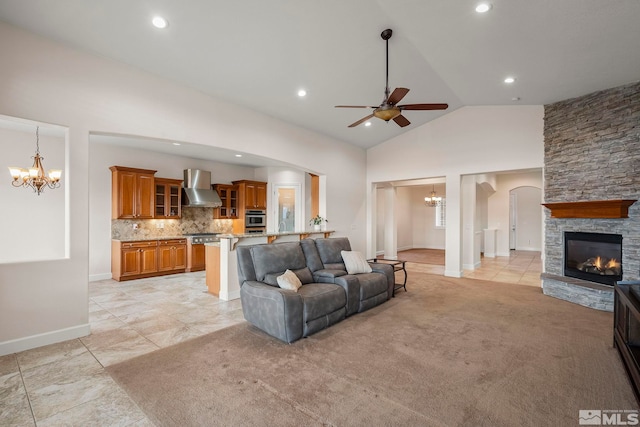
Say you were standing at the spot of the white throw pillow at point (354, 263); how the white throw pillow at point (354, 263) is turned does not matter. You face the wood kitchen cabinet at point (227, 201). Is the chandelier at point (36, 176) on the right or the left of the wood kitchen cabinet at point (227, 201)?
left

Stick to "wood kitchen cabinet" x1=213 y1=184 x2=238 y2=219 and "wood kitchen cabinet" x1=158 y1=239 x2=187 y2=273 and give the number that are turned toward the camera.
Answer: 2

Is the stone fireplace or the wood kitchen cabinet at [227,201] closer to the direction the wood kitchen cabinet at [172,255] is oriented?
the stone fireplace

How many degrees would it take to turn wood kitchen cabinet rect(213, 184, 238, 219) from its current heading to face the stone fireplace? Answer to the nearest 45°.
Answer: approximately 45° to its left

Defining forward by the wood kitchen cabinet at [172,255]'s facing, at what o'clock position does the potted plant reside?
The potted plant is roughly at 10 o'clock from the wood kitchen cabinet.

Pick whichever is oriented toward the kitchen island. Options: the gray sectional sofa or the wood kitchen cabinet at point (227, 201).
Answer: the wood kitchen cabinet

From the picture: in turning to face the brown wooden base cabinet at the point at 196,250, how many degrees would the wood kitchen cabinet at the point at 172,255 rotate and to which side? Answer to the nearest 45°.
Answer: approximately 90° to its left

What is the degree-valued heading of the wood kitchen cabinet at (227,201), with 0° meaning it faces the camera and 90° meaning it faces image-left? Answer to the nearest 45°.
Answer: approximately 0°
